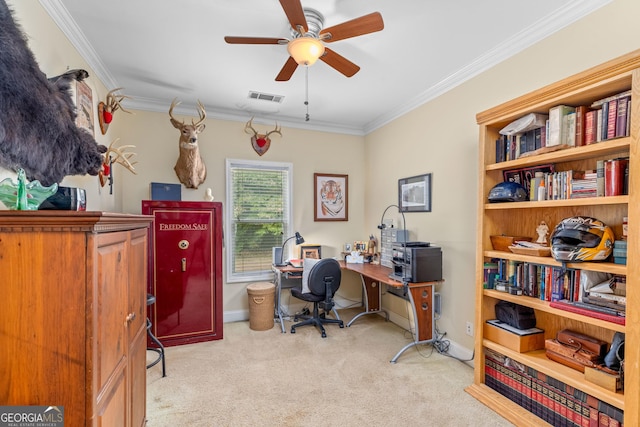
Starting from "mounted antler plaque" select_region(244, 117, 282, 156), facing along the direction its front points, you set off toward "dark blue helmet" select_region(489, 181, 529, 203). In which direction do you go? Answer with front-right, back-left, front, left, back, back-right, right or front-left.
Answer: front-left

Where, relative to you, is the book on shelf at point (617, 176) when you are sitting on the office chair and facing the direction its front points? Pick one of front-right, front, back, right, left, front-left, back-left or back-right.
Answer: back

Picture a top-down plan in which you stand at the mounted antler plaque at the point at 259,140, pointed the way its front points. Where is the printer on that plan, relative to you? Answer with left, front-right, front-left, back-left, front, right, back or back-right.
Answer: front-left

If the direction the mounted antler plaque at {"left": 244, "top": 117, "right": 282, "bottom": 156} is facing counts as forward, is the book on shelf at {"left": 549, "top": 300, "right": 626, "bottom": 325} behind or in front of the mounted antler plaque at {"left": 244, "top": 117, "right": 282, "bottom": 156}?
in front

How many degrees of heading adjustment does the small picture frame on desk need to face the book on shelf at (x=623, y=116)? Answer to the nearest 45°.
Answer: approximately 45° to its left

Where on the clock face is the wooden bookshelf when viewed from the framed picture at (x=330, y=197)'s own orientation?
The wooden bookshelf is roughly at 11 o'clock from the framed picture.

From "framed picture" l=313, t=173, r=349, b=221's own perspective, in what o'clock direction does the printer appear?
The printer is roughly at 11 o'clock from the framed picture.

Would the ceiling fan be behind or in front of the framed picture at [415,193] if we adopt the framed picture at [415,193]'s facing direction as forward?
in front

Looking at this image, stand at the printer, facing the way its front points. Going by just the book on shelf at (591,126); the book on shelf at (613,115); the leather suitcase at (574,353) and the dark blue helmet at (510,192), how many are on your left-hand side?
4

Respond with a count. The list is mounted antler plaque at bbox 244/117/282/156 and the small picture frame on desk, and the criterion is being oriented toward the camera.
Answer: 2

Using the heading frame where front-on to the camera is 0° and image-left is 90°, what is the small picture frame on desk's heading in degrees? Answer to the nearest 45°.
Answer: approximately 0°

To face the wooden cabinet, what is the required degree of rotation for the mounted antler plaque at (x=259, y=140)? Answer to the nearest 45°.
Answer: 0° — it already faces it

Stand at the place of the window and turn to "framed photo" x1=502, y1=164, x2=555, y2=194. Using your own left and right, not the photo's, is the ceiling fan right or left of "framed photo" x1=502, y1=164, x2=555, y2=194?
right

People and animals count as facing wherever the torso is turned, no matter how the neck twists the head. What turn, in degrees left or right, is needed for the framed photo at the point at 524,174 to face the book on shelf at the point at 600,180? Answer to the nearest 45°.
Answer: approximately 90° to its left

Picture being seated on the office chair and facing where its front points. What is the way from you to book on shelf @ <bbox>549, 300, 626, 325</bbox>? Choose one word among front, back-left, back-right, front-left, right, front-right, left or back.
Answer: back
